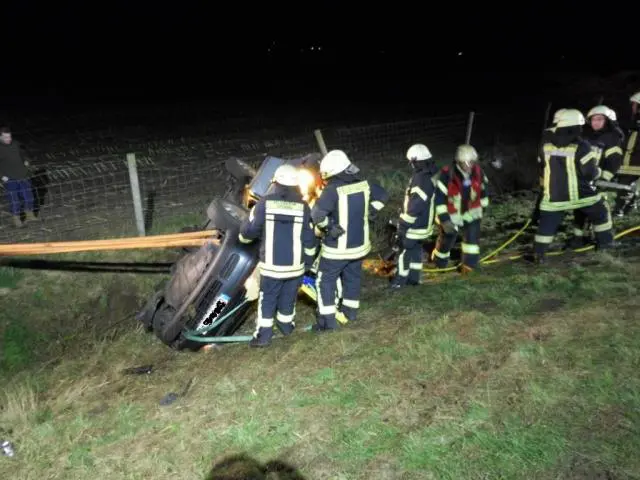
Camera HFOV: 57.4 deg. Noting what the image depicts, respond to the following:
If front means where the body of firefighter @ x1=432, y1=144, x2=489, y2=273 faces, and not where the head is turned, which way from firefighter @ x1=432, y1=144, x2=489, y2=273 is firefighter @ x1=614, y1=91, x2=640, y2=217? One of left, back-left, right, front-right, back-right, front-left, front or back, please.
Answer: back-left

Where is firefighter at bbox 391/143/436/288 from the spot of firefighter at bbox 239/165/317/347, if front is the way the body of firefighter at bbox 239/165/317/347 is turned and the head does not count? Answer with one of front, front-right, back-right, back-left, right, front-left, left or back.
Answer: front-right

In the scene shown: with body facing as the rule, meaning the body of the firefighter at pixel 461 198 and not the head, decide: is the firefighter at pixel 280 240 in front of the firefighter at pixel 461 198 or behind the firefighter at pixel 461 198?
in front

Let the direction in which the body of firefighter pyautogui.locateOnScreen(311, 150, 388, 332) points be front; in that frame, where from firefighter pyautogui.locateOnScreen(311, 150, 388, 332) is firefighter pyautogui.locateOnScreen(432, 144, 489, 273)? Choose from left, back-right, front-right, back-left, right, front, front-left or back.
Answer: right

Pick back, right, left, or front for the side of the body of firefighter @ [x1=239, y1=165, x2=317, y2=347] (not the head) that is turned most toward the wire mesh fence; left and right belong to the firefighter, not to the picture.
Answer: front

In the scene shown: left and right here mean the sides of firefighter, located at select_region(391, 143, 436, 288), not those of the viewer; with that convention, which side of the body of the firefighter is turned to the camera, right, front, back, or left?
left

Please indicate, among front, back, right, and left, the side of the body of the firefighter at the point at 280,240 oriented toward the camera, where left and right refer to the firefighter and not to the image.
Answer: back

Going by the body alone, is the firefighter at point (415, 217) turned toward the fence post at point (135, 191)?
yes

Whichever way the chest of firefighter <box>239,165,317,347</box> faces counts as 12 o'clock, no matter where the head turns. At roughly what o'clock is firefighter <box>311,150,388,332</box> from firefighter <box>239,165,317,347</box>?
firefighter <box>311,150,388,332</box> is roughly at 2 o'clock from firefighter <box>239,165,317,347</box>.

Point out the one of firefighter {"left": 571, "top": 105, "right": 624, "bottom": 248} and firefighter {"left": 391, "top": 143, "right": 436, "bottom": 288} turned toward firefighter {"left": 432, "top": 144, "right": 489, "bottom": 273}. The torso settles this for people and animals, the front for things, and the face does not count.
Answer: firefighter {"left": 571, "top": 105, "right": 624, "bottom": 248}

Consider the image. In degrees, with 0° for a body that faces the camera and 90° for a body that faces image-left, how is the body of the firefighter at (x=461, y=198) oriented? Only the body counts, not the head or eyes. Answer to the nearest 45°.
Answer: approximately 0°

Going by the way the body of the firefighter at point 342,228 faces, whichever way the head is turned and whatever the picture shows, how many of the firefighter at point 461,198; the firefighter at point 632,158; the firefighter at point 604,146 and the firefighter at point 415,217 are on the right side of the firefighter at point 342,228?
4

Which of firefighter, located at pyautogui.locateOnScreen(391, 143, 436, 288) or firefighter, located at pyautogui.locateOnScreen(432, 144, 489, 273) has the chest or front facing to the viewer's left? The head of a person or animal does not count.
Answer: firefighter, located at pyautogui.locateOnScreen(391, 143, 436, 288)

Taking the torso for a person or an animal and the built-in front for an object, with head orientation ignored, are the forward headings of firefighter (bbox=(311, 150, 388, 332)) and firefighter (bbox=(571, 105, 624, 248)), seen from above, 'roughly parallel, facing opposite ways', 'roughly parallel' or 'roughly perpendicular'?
roughly perpendicular

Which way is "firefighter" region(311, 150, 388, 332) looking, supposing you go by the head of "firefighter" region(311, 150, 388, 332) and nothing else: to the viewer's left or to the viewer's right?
to the viewer's left

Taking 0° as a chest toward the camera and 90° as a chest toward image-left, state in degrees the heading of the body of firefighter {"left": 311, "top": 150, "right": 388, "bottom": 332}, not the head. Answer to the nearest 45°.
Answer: approximately 135°
